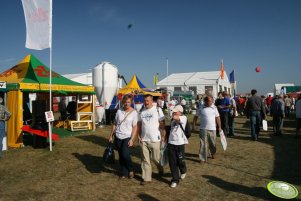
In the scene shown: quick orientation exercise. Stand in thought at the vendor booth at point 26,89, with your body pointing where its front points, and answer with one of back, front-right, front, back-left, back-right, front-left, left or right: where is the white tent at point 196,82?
left

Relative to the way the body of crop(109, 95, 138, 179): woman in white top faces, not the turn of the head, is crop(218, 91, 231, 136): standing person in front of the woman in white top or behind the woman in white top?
behind

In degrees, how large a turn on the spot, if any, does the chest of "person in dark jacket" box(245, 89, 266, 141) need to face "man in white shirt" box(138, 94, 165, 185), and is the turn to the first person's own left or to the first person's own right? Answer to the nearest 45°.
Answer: approximately 180°

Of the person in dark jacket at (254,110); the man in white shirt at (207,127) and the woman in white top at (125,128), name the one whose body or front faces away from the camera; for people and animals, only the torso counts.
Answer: the person in dark jacket

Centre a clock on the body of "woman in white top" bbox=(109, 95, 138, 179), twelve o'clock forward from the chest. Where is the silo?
The silo is roughly at 6 o'clock from the woman in white top.

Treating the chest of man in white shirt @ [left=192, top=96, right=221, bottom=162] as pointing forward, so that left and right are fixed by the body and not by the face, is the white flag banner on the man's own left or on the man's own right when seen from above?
on the man's own right

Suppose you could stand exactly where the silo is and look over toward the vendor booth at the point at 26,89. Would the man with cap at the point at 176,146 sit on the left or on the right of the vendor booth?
left

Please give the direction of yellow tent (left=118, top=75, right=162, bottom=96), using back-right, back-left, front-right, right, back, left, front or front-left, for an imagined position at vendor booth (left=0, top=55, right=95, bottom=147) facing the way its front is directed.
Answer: left

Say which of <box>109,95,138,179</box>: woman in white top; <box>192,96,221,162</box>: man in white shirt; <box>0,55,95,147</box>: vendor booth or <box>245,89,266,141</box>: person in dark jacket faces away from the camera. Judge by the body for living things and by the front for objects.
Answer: the person in dark jacket

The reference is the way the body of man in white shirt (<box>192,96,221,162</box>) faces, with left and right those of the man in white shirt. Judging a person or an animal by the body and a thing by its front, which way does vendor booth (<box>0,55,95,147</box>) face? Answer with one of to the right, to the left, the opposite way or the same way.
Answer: to the left
